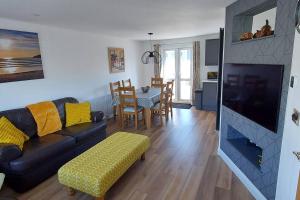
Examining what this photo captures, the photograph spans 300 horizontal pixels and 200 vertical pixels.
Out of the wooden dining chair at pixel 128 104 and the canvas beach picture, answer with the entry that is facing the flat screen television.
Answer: the canvas beach picture

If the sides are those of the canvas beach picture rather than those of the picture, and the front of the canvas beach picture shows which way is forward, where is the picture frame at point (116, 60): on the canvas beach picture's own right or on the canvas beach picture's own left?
on the canvas beach picture's own left

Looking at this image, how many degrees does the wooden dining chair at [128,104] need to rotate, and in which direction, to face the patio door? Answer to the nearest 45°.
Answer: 0° — it already faces it

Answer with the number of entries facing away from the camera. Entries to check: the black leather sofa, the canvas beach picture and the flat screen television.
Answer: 0

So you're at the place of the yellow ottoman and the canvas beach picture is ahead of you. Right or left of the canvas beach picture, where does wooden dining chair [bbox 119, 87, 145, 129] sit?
right

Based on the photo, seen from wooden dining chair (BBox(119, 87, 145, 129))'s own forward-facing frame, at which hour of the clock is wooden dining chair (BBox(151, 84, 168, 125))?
wooden dining chair (BBox(151, 84, 168, 125)) is roughly at 1 o'clock from wooden dining chair (BBox(119, 87, 145, 129)).

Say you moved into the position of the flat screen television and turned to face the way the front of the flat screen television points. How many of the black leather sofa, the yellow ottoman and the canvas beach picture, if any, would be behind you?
0

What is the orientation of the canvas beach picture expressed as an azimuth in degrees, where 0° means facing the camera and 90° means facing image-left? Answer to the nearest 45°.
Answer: approximately 315°

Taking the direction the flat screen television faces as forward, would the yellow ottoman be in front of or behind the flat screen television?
in front

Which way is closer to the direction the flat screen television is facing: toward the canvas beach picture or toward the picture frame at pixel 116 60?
the canvas beach picture

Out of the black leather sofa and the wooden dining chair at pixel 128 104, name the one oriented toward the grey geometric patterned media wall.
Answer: the black leather sofa

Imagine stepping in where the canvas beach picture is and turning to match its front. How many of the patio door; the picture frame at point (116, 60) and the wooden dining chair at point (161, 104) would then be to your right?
0

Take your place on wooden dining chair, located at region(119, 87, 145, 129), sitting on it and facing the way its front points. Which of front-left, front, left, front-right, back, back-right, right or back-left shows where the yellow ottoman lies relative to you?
back-right

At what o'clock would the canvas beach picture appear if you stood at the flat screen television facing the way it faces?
The canvas beach picture is roughly at 1 o'clock from the flat screen television.

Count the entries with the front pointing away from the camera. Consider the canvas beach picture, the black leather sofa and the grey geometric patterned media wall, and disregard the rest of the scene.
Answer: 0

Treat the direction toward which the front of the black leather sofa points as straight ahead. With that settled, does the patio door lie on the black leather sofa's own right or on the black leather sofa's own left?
on the black leather sofa's own left

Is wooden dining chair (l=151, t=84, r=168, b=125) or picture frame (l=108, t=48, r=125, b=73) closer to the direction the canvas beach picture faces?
the wooden dining chair

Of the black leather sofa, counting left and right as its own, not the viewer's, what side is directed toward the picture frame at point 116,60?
left

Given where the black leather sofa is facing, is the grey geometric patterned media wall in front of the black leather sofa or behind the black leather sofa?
in front

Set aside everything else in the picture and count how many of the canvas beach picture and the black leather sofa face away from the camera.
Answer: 0
